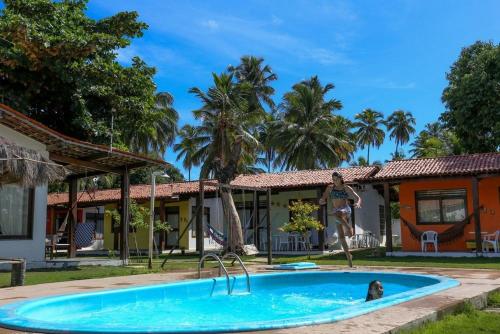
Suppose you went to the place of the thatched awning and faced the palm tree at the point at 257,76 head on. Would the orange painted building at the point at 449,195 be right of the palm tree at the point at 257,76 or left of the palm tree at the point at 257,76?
right

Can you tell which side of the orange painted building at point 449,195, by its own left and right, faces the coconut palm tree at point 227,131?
right

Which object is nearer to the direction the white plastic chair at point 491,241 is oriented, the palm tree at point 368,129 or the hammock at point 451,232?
the hammock

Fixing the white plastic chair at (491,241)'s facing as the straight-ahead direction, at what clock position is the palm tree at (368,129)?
The palm tree is roughly at 4 o'clock from the white plastic chair.

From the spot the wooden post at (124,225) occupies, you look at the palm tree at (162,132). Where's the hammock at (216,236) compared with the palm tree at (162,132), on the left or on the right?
right

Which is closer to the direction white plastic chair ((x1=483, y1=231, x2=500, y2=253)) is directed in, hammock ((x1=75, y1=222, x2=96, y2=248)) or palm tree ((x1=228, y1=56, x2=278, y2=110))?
the hammock

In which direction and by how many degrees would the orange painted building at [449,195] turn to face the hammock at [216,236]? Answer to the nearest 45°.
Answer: approximately 45° to its right
